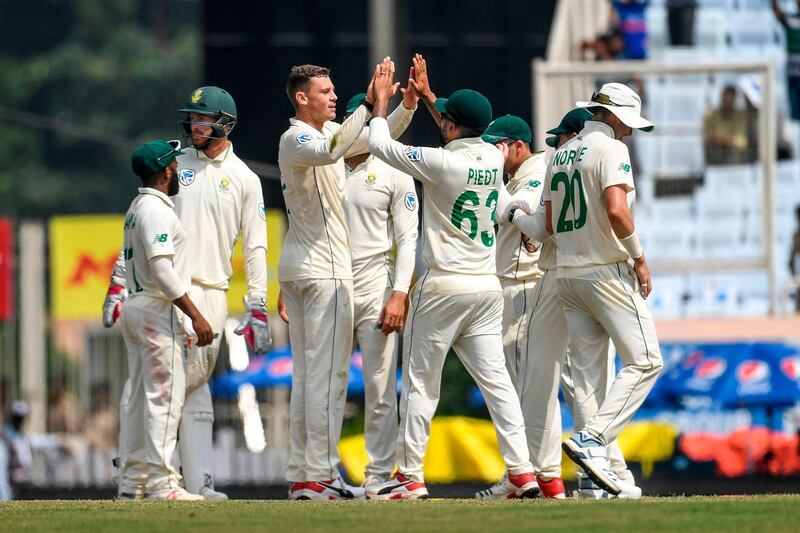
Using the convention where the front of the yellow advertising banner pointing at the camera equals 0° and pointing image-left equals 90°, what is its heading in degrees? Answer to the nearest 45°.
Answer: approximately 0°

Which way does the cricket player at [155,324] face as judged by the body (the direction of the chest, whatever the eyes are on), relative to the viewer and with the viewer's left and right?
facing away from the viewer and to the right of the viewer

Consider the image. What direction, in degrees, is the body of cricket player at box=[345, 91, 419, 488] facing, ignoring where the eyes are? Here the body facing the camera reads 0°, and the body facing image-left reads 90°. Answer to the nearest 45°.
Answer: approximately 45°

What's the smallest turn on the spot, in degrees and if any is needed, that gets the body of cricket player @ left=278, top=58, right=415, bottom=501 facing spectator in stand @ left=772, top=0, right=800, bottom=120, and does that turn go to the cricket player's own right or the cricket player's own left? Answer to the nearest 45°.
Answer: approximately 45° to the cricket player's own left

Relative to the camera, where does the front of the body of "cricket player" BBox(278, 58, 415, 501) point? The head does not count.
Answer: to the viewer's right

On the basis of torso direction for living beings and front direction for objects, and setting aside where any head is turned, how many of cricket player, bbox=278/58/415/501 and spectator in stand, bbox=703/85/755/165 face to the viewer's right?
1

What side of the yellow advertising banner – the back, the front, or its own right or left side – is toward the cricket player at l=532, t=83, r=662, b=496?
front

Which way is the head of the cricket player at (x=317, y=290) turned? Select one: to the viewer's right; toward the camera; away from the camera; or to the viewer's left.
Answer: to the viewer's right

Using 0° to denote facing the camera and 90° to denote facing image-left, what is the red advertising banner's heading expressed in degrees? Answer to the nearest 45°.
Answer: approximately 0°

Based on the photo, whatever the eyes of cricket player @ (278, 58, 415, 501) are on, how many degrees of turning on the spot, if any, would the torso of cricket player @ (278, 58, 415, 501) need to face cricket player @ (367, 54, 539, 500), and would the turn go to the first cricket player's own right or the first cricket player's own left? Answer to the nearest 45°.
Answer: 0° — they already face them
